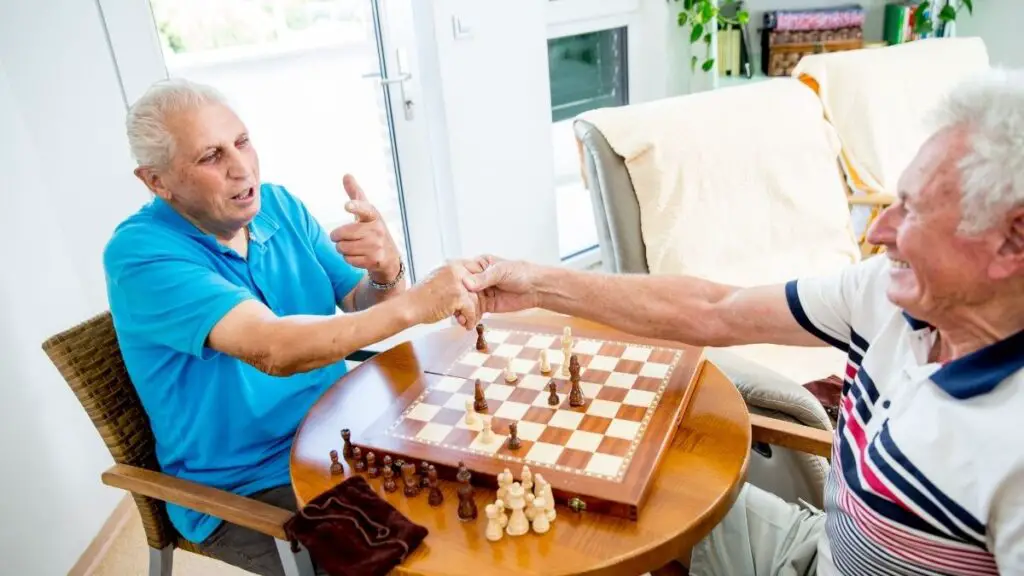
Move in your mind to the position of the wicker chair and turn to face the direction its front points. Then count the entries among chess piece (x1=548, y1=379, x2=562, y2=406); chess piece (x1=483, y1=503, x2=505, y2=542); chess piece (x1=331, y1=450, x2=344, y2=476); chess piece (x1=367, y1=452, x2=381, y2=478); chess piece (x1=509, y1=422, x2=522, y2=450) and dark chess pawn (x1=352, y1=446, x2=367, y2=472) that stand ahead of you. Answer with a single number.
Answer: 6

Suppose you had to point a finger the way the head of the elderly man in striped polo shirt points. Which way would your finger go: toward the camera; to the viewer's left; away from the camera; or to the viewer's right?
to the viewer's left

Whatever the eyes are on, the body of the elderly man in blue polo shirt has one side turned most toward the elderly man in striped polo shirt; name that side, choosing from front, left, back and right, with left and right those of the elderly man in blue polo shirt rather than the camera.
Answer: front

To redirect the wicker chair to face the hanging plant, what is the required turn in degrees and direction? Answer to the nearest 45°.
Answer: approximately 90° to its left

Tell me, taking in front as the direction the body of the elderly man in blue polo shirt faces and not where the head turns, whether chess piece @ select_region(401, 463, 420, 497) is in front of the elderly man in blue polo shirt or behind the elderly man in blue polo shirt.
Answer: in front

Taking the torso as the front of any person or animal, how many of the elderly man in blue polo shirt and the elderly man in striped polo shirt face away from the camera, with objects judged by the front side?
0

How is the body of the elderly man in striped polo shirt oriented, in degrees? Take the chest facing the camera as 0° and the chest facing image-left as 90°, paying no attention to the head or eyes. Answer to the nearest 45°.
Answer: approximately 45°

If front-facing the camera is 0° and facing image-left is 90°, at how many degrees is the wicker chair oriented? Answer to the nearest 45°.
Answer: approximately 315°

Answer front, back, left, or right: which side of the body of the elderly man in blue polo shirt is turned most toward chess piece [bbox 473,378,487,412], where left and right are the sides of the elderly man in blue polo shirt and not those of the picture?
front

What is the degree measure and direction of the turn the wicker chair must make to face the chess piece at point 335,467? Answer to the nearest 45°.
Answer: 0° — it already faces it

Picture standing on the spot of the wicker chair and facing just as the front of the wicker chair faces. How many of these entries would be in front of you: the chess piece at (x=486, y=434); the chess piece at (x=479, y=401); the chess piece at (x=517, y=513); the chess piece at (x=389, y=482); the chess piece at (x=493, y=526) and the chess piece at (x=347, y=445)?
6

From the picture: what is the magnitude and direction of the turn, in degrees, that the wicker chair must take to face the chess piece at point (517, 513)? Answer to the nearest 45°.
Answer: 0° — it already faces it

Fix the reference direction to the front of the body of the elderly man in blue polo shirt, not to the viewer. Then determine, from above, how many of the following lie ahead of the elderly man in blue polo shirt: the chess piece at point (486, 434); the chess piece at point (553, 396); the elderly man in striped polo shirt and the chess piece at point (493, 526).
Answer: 4

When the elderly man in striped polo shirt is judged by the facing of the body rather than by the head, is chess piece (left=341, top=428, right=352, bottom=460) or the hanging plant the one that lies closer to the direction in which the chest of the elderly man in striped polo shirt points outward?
the chess piece

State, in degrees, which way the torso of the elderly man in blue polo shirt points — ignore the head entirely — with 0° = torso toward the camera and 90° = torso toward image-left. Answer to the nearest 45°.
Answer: approximately 315°

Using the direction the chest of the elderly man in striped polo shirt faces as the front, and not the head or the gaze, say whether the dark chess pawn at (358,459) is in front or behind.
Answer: in front
